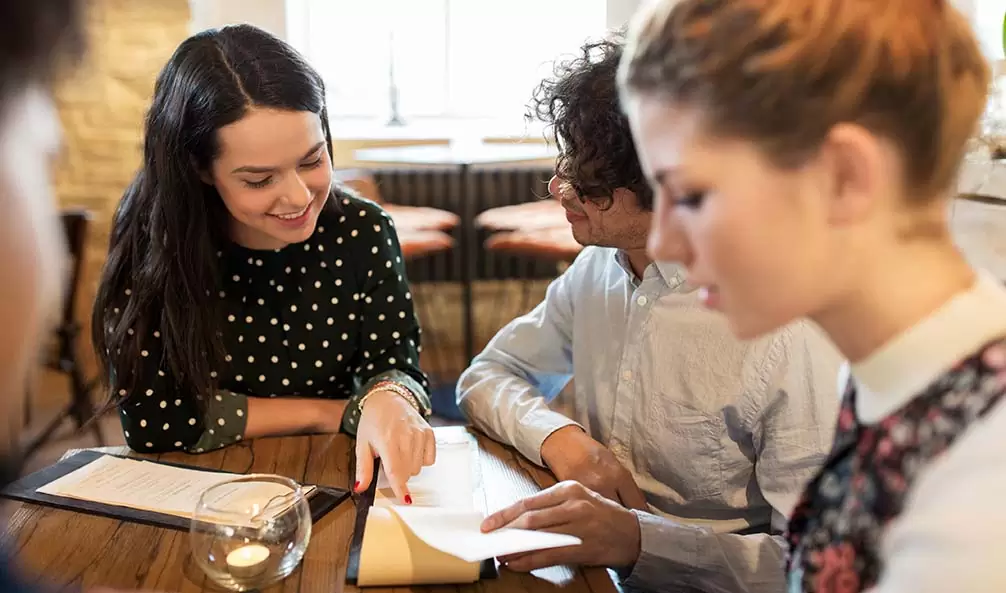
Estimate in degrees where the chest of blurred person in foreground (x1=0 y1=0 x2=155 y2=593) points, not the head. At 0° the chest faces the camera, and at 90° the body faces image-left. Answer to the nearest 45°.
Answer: approximately 270°

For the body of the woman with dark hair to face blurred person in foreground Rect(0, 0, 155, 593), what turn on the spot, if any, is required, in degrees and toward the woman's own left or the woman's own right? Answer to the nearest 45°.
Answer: approximately 45° to the woman's own right

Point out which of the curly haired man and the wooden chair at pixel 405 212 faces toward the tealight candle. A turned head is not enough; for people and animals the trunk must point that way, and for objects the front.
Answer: the curly haired man

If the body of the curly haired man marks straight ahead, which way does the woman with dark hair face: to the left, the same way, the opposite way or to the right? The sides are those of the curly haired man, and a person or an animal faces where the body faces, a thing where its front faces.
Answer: to the left

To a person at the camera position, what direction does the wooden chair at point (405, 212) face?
facing to the right of the viewer

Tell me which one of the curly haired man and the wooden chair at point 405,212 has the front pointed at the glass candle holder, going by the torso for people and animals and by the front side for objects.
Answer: the curly haired man

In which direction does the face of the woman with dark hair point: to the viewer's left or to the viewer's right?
to the viewer's right

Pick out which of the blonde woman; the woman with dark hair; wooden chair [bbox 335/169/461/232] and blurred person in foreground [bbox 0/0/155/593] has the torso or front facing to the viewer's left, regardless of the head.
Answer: the blonde woman

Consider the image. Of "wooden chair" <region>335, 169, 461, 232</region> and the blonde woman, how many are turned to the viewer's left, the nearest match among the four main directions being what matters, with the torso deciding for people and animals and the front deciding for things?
1

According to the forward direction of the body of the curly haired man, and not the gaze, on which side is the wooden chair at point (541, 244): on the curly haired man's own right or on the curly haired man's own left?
on the curly haired man's own right
